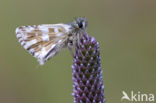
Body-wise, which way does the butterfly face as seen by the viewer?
to the viewer's right
